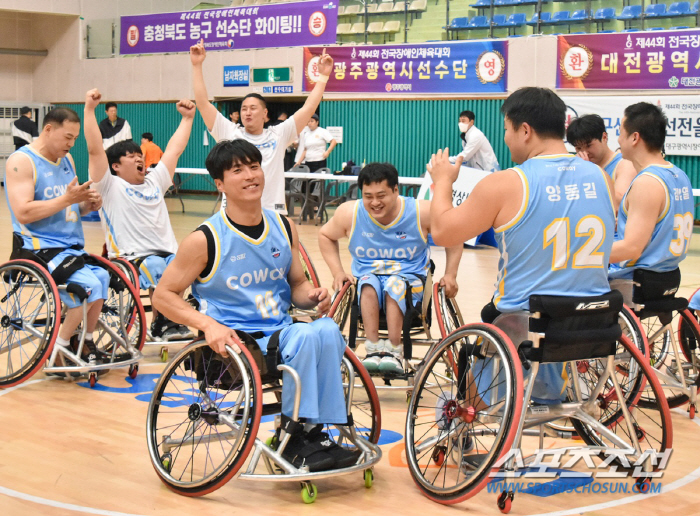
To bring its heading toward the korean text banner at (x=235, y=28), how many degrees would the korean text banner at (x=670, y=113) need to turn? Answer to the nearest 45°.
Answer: approximately 90° to its right

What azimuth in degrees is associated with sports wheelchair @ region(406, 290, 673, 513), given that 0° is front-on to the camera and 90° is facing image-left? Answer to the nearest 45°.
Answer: approximately 135°

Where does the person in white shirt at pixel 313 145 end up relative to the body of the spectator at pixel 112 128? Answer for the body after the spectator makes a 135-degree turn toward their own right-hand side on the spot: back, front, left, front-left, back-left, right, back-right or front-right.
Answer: back

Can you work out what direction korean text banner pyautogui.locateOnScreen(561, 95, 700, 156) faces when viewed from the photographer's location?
facing the viewer

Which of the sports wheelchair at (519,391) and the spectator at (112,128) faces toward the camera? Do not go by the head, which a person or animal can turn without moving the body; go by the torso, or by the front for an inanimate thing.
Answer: the spectator

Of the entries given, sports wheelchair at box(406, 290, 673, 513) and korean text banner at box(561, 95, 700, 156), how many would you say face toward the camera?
1

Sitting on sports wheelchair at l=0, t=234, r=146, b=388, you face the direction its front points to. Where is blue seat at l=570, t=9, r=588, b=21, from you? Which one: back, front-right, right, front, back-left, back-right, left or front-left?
left

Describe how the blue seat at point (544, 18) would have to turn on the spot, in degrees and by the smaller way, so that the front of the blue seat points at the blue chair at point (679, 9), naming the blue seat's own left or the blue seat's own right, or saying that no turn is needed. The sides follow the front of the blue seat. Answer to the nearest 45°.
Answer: approximately 135° to the blue seat's own left

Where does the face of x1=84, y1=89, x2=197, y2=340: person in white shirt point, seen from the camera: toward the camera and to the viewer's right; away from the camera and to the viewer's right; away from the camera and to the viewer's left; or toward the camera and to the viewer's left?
toward the camera and to the viewer's right

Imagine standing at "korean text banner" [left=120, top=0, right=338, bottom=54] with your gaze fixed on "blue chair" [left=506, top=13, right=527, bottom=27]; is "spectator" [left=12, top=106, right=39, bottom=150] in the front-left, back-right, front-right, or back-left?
back-right

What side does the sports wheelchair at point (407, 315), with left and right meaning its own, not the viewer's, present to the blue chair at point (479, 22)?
back

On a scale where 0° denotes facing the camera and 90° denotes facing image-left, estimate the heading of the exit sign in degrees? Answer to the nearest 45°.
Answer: approximately 0°

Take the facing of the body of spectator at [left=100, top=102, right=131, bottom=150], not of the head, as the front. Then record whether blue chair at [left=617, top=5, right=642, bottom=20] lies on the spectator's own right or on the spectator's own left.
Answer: on the spectator's own left

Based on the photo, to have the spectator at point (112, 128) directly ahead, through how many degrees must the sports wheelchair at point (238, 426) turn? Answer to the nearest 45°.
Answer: approximately 135° to its left

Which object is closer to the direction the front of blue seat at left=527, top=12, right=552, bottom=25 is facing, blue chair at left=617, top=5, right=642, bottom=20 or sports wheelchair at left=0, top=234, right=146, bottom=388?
the sports wheelchair

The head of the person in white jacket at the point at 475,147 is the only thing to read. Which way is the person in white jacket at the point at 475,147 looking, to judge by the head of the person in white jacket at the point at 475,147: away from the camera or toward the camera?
toward the camera
